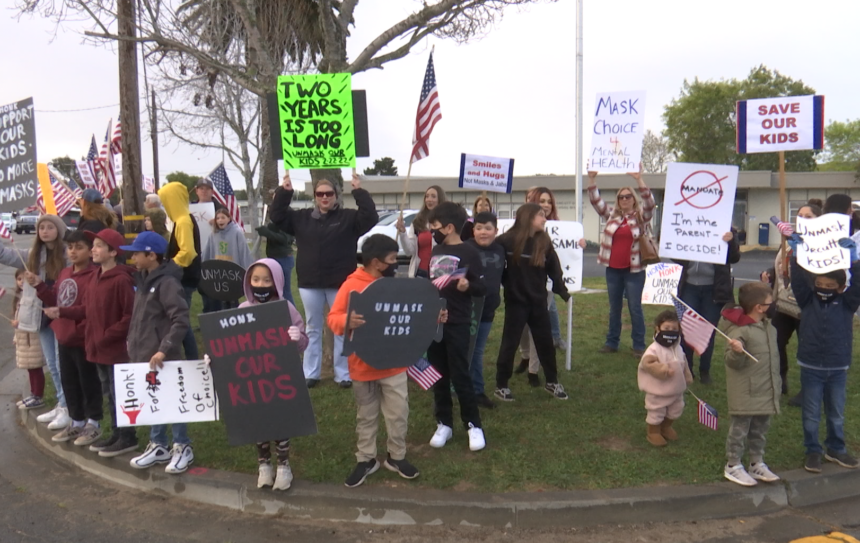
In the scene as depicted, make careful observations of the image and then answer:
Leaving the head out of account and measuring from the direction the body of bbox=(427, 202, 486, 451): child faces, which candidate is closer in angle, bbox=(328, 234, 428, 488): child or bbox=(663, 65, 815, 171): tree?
the child

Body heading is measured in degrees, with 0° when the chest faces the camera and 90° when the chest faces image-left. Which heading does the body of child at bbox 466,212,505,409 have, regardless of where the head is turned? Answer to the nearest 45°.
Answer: approximately 0°

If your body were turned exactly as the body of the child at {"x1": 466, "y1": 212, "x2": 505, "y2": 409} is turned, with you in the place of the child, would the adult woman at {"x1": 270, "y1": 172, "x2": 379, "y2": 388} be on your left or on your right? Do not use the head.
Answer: on your right

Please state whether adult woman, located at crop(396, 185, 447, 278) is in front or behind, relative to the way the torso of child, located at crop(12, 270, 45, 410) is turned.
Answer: behind

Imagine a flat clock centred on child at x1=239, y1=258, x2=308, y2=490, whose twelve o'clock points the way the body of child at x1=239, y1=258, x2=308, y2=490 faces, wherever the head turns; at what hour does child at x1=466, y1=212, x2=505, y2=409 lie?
child at x1=466, y1=212, x2=505, y2=409 is roughly at 8 o'clock from child at x1=239, y1=258, x2=308, y2=490.

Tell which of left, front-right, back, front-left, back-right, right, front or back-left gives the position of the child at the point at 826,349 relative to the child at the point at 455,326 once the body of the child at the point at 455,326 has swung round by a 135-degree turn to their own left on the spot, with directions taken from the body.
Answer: front
